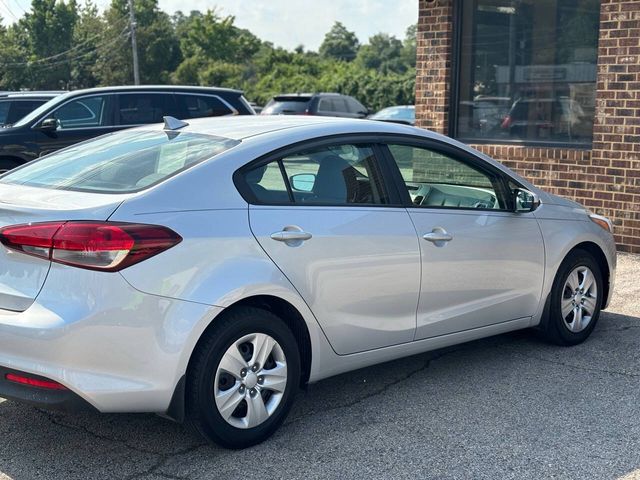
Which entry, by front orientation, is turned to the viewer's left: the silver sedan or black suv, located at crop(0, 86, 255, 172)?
the black suv

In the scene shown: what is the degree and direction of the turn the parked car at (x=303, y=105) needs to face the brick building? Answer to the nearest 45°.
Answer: approximately 135° to its right

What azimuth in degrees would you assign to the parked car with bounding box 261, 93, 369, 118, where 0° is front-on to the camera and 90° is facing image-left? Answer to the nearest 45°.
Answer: approximately 225°

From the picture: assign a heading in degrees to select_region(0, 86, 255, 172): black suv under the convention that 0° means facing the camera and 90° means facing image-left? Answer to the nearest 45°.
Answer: approximately 90°

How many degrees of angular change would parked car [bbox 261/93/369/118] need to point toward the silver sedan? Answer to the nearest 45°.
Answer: approximately 135° to its right

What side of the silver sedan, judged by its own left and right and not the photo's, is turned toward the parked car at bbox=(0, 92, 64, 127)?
left

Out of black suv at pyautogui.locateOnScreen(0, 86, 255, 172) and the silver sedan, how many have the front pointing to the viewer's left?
1

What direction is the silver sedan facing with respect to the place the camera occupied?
facing away from the viewer and to the right of the viewer

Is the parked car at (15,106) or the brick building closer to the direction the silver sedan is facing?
the brick building

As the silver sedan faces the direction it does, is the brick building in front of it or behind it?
in front

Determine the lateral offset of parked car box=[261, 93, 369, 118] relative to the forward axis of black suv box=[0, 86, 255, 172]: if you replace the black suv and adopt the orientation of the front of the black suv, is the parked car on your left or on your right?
on your right
